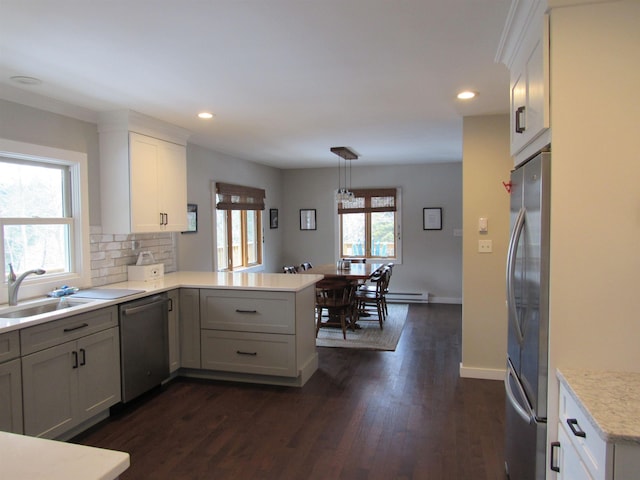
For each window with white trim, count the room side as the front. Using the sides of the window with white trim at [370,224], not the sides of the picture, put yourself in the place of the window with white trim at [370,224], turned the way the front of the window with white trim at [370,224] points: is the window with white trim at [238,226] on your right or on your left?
on your right

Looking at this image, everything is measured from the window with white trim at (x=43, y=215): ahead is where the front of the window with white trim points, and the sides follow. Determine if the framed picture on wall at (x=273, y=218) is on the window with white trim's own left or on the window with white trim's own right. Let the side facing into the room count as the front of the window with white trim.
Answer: on the window with white trim's own left

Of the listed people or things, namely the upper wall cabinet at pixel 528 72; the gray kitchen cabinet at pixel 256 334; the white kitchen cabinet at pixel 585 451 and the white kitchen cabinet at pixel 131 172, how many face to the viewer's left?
2

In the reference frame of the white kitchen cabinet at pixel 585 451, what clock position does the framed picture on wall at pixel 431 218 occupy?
The framed picture on wall is roughly at 2 o'clock from the white kitchen cabinet.

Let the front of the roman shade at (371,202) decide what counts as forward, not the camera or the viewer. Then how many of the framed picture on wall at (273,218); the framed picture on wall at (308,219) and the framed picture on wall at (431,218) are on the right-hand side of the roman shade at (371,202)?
2

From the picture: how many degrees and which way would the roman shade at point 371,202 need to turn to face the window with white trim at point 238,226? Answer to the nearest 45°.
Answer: approximately 45° to its right

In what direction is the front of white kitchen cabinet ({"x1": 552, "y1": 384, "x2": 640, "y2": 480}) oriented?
to the viewer's left

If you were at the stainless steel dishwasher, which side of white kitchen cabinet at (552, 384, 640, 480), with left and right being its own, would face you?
front

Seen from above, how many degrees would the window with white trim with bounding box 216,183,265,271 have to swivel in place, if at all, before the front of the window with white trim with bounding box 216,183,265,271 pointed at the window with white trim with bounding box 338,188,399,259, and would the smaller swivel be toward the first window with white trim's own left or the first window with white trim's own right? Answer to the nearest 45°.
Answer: approximately 45° to the first window with white trim's own left

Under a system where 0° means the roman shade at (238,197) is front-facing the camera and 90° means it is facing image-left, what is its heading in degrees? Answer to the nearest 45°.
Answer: approximately 315°

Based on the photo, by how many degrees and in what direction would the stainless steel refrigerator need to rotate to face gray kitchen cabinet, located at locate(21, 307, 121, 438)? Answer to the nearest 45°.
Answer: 0° — it already faces it

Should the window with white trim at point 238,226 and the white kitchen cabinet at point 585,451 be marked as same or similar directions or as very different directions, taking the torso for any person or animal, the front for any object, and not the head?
very different directions

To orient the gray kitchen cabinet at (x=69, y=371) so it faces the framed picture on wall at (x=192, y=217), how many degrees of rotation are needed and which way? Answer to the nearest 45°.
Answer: approximately 90° to its left
